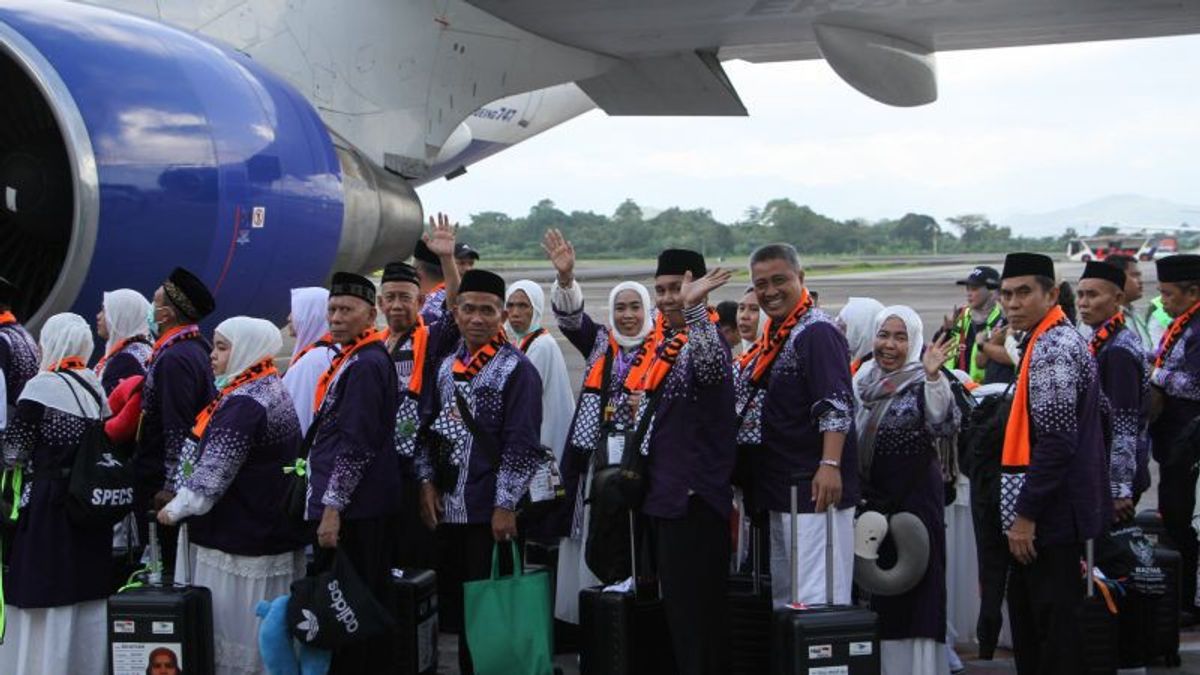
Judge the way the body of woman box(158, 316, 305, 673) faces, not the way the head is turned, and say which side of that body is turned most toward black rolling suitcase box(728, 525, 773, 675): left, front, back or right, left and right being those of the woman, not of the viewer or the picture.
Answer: back

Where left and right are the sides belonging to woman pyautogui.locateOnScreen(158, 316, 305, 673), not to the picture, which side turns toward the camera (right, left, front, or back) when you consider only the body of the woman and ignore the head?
left

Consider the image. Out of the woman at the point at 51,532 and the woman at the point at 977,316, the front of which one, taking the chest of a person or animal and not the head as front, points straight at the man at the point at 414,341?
the woman at the point at 977,316

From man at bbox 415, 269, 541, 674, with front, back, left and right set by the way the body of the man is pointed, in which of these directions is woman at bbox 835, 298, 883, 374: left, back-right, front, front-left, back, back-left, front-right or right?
back-left

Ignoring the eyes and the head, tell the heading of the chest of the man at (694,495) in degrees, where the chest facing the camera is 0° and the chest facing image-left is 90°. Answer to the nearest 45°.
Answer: approximately 45°

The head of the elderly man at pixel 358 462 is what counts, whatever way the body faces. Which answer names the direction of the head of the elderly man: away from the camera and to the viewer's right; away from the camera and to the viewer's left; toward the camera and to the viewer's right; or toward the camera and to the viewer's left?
toward the camera and to the viewer's left

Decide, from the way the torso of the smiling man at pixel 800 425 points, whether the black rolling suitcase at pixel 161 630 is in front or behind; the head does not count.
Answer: in front

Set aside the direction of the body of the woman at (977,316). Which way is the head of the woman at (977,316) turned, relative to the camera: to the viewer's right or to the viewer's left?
to the viewer's left
